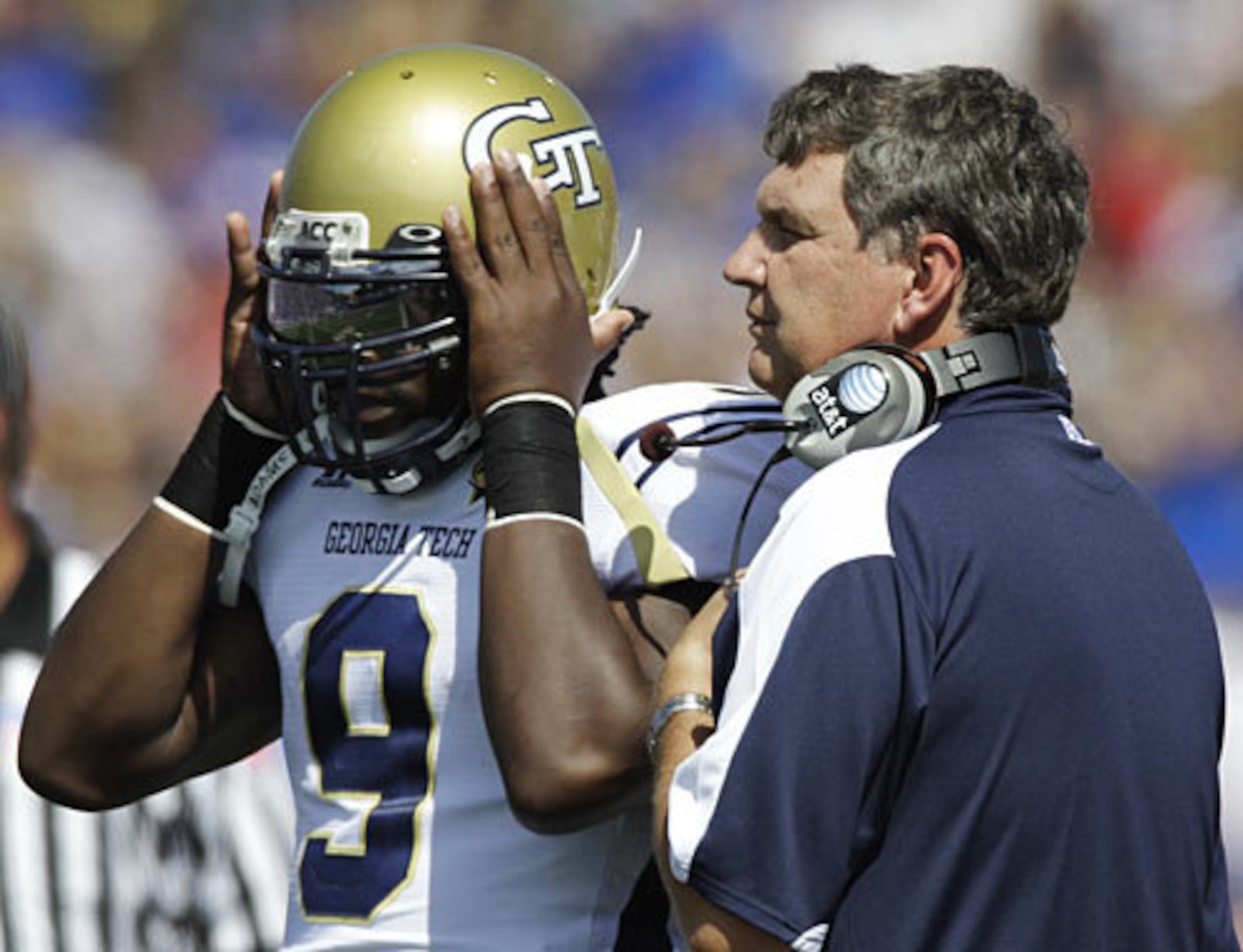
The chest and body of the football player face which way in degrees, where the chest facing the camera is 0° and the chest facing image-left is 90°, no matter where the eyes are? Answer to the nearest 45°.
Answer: approximately 45°
